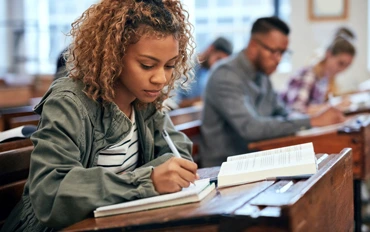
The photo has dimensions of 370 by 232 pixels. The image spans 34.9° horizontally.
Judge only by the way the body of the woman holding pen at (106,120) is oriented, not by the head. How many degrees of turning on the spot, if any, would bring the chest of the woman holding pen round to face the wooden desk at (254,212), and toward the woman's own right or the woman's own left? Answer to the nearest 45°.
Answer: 0° — they already face it

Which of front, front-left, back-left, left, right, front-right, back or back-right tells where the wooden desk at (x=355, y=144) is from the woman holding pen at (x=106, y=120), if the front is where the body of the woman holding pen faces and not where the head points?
left

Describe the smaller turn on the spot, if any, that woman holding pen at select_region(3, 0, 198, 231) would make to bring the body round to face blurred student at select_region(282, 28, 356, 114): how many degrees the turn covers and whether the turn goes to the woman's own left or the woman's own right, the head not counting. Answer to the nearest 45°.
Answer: approximately 90° to the woman's own left

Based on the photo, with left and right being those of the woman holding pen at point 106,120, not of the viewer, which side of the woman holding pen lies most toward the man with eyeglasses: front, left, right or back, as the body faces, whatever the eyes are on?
left

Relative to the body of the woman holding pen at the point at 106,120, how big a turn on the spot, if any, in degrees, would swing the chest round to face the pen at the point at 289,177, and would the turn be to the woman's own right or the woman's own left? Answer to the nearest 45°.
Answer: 0° — they already face it

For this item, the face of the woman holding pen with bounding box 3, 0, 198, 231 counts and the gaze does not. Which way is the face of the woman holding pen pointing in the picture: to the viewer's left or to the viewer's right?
to the viewer's right

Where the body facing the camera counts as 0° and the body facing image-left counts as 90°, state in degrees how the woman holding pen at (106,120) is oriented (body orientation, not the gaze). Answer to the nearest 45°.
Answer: approximately 315°
